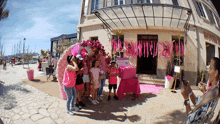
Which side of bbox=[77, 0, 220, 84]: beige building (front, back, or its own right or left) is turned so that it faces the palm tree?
front

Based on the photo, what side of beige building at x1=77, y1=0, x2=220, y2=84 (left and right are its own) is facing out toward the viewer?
front

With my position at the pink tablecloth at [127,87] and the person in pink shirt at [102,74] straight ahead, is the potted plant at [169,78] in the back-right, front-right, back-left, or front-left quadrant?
back-right

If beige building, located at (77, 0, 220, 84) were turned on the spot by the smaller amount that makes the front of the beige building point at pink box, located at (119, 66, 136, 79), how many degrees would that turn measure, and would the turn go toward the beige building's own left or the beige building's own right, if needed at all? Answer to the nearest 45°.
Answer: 0° — it already faces it
